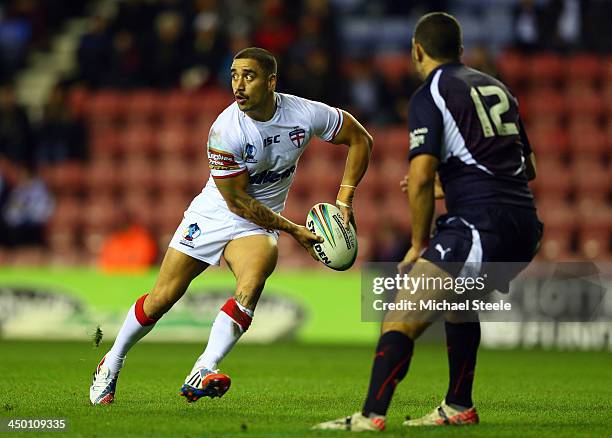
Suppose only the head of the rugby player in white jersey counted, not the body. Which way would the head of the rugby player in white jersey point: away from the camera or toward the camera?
toward the camera

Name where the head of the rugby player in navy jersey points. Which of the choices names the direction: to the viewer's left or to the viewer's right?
to the viewer's left

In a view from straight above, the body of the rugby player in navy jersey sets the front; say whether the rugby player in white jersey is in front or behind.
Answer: in front

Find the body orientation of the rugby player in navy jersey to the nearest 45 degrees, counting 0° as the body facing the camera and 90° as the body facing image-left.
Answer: approximately 135°
